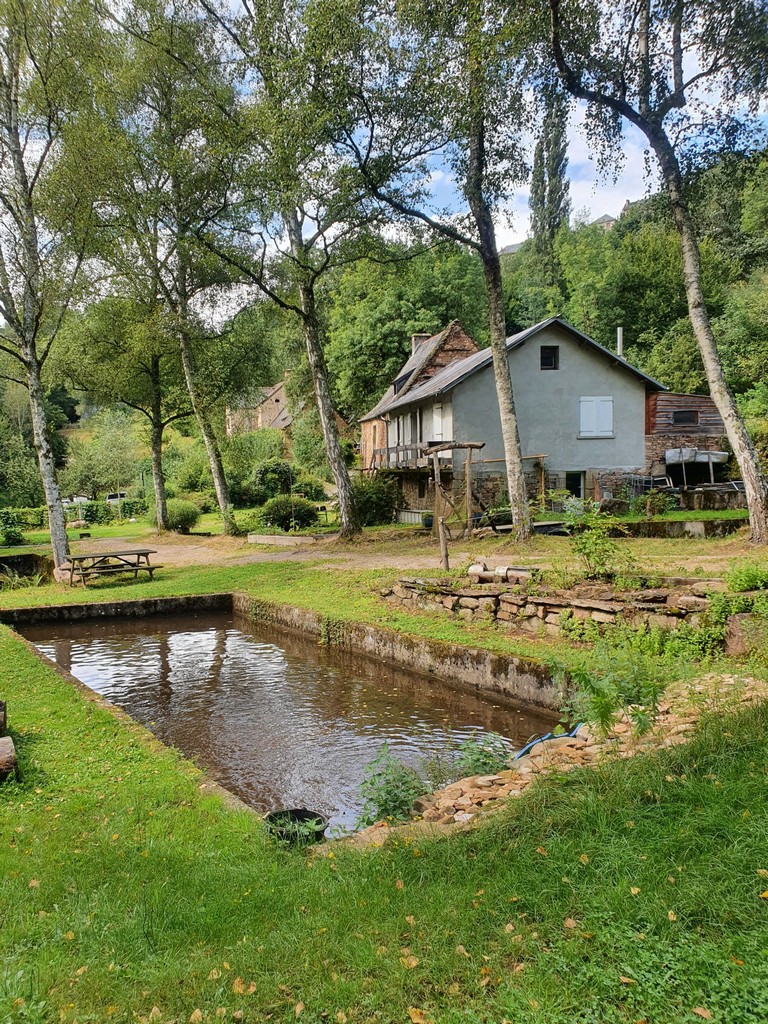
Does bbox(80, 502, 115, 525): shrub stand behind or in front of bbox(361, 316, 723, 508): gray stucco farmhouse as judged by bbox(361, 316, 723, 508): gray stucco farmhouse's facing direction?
in front

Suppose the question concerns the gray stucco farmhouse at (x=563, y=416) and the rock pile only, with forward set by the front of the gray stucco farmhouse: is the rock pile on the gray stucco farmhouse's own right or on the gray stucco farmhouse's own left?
on the gray stucco farmhouse's own left

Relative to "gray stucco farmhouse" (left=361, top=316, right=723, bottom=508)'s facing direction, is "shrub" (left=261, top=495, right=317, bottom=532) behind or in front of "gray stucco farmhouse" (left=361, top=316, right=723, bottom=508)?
in front
